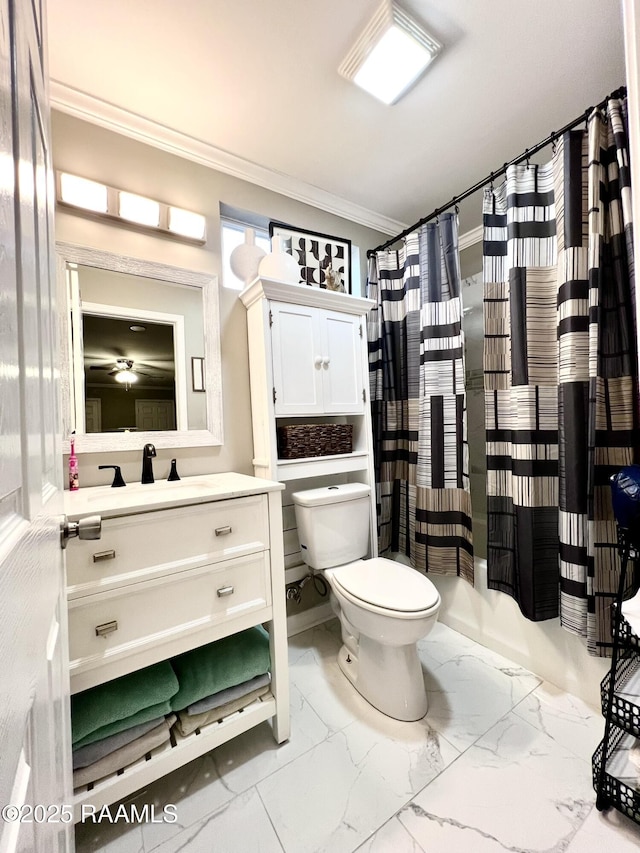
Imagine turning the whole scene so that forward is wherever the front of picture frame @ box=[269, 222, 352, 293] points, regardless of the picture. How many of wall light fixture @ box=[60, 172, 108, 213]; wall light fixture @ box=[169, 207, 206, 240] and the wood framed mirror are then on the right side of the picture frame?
3

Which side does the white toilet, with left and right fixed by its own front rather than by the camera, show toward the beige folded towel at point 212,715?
right

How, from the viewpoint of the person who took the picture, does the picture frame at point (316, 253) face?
facing the viewer and to the right of the viewer

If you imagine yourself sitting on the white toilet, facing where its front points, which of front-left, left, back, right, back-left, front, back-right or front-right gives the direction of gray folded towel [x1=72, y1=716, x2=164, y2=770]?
right

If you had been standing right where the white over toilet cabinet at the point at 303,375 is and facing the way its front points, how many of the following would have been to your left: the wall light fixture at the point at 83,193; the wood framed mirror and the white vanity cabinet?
0

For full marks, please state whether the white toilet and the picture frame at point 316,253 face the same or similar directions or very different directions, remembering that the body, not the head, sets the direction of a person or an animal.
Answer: same or similar directions

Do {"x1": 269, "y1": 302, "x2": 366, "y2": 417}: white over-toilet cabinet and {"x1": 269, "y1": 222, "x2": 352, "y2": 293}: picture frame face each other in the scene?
no

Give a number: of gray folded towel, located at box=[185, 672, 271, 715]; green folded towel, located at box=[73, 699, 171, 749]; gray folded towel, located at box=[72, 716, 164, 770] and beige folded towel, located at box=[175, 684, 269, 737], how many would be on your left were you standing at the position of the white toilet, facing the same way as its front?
0

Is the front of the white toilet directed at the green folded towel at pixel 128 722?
no

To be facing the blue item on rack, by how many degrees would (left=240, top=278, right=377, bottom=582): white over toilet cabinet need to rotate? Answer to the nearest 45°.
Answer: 0° — it already faces it

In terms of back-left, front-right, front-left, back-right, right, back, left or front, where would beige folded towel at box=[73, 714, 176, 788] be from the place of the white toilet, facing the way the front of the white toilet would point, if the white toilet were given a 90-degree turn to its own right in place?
front
